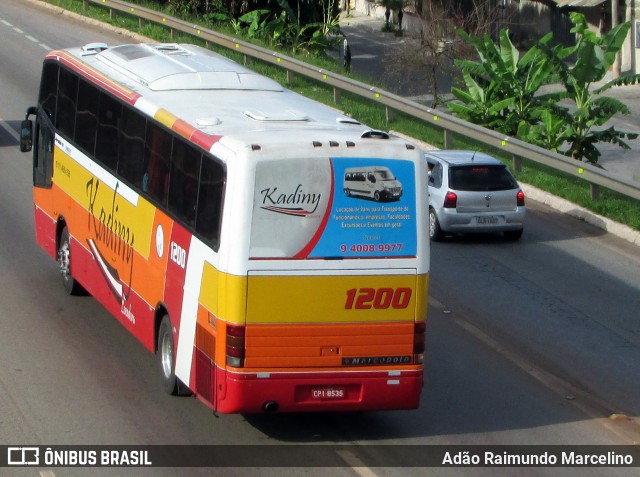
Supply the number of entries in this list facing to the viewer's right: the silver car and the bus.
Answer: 0

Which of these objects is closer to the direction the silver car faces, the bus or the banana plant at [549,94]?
the banana plant

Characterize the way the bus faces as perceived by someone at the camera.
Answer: facing away from the viewer and to the left of the viewer

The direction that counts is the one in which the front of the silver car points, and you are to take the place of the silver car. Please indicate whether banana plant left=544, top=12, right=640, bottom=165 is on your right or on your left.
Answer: on your right

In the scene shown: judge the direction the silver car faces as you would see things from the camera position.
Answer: facing away from the viewer and to the left of the viewer

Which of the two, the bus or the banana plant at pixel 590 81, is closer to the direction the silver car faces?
the banana plant

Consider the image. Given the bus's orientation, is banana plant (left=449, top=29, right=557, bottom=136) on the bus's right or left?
on its right

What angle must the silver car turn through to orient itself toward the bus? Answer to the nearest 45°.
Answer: approximately 135° to its left

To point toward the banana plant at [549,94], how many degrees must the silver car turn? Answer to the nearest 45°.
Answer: approximately 45° to its right

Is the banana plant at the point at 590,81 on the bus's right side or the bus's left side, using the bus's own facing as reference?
on its right
